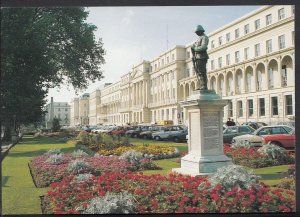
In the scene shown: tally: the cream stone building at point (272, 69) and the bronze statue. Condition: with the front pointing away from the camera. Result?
0

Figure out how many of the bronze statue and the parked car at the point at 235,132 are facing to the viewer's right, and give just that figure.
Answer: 0

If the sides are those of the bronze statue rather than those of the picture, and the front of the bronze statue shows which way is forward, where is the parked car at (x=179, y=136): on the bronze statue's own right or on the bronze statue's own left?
on the bronze statue's own right

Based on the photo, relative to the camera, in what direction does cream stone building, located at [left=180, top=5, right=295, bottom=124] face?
facing the viewer and to the left of the viewer
